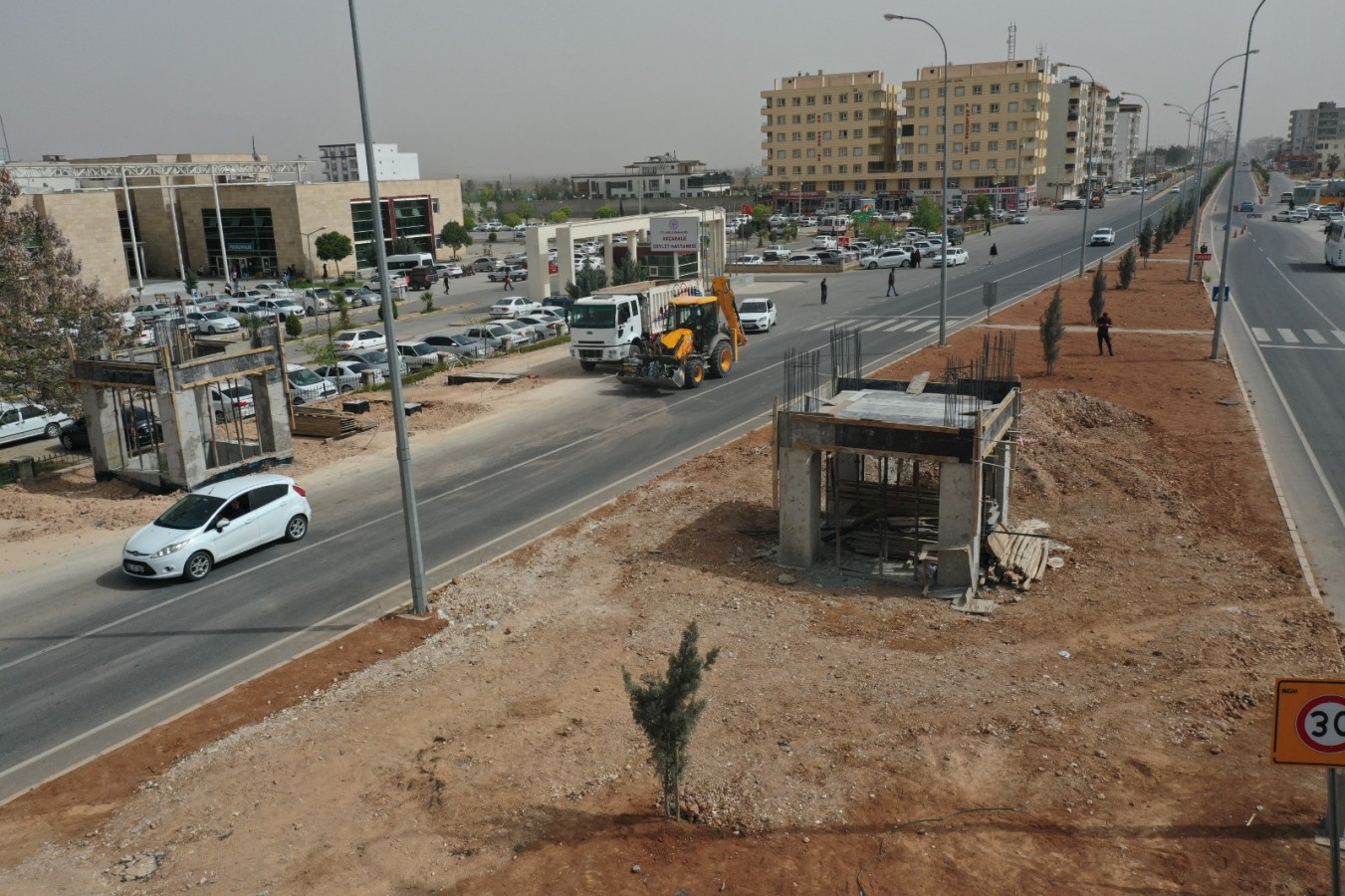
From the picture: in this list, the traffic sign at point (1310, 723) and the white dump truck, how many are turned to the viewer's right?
0

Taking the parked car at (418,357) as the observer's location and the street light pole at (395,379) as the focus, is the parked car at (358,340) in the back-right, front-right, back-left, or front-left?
back-right

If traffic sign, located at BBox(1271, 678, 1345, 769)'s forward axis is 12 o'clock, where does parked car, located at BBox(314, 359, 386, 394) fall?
The parked car is roughly at 4 o'clock from the traffic sign.

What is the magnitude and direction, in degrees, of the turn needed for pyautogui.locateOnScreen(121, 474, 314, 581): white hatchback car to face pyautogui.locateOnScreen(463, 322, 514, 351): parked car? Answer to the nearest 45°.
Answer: approximately 180°

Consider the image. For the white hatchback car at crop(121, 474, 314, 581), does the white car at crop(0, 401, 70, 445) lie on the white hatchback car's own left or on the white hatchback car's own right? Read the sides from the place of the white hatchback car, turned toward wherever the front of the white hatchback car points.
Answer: on the white hatchback car's own right

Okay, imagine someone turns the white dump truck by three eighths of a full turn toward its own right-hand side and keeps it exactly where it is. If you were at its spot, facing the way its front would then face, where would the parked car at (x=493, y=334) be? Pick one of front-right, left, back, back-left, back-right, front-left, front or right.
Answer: front-left

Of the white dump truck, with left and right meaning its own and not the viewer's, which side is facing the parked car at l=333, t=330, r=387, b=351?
right

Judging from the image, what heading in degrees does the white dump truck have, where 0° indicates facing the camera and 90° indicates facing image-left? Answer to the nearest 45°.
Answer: approximately 45°

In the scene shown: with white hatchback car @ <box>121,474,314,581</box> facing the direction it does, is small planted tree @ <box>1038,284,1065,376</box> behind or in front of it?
behind

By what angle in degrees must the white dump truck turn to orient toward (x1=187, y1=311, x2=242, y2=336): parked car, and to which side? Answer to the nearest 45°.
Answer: approximately 90° to its right

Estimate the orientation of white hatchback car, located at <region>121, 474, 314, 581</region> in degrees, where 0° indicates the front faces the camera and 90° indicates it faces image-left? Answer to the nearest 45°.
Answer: approximately 45°

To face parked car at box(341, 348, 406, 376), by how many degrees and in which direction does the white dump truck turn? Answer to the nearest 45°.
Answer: approximately 45° to its right

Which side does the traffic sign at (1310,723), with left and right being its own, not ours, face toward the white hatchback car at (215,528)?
right

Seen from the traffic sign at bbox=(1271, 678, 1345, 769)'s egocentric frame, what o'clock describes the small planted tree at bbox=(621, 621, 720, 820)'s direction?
The small planted tree is roughly at 3 o'clock from the traffic sign.

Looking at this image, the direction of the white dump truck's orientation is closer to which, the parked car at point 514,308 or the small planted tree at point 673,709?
the small planted tree

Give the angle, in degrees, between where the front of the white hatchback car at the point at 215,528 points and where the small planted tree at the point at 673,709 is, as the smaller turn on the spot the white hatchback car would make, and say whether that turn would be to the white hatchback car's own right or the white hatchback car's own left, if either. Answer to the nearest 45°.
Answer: approximately 45° to the white hatchback car's own left
